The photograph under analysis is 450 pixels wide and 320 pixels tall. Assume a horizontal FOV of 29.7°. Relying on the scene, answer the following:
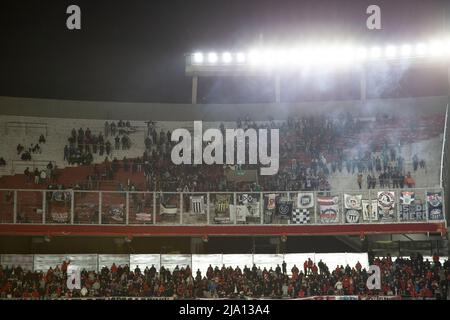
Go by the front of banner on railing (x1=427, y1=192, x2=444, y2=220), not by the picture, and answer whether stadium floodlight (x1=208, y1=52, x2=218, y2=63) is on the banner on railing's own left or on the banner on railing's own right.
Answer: on the banner on railing's own right

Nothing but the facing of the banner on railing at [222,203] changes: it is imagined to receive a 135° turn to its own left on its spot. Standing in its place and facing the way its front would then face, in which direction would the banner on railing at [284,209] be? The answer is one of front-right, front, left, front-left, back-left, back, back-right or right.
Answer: front-right

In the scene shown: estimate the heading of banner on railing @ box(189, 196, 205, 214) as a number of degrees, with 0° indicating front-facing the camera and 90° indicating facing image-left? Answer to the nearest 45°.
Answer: approximately 0°

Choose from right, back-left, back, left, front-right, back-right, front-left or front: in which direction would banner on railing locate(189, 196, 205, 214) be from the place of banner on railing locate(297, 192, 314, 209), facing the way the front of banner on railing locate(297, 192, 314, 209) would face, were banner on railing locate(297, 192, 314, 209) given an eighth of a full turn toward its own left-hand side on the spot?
back-right

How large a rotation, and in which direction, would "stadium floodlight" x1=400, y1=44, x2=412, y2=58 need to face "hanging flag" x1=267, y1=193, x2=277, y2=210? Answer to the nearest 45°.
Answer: approximately 45° to its right

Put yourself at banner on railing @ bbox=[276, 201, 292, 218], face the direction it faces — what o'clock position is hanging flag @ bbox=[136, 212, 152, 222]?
The hanging flag is roughly at 3 o'clock from the banner on railing.

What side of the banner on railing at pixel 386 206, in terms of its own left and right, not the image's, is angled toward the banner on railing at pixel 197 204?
right

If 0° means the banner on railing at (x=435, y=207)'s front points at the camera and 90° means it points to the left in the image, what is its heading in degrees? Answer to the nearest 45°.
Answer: approximately 0°

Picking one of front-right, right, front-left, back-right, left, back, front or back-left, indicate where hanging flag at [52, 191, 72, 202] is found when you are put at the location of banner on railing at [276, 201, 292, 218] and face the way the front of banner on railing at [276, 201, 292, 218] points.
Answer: right

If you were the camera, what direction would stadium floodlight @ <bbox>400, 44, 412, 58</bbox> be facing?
facing the viewer

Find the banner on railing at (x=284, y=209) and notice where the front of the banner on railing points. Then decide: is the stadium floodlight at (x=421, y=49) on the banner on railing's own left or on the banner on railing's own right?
on the banner on railing's own left

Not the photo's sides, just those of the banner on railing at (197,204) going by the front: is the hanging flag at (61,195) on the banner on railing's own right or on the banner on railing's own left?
on the banner on railing's own right

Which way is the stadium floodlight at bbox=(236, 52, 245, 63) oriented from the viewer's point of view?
toward the camera

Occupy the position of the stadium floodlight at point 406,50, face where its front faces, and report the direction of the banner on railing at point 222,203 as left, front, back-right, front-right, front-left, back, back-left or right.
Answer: front-right

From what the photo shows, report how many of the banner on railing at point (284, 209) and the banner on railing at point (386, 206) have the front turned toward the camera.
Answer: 2
